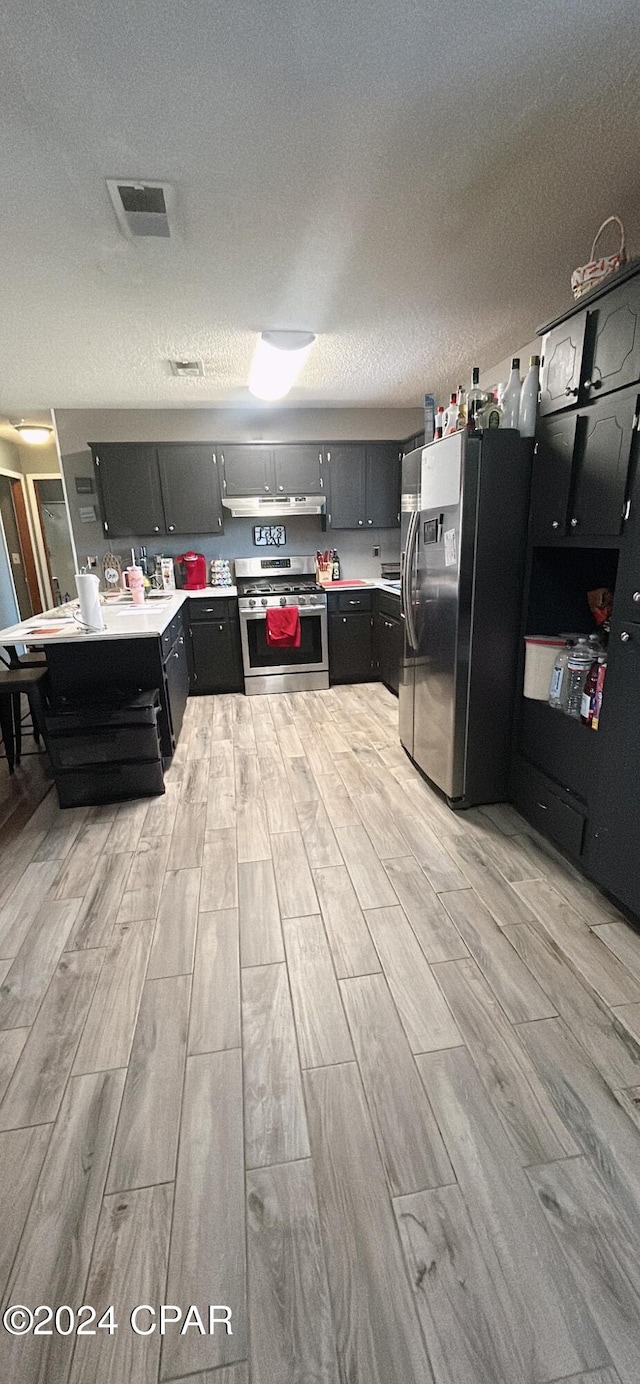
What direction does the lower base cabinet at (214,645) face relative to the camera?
toward the camera

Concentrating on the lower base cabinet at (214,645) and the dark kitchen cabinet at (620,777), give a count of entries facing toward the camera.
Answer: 1

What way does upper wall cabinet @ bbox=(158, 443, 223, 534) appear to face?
toward the camera

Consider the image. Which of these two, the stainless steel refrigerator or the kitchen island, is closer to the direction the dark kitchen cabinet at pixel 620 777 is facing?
the kitchen island

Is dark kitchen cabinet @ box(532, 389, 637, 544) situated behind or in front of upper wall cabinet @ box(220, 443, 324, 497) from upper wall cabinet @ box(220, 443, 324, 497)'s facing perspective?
in front

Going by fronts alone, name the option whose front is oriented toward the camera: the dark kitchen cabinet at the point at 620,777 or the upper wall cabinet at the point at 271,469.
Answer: the upper wall cabinet

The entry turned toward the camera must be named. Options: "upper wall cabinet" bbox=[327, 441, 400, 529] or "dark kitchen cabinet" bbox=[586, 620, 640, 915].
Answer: the upper wall cabinet

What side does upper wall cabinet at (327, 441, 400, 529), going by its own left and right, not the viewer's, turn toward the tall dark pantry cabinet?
front

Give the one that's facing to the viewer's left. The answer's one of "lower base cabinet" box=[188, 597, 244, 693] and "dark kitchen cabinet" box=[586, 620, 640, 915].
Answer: the dark kitchen cabinet

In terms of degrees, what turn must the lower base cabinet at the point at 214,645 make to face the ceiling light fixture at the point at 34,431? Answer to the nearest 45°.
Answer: approximately 135° to its right

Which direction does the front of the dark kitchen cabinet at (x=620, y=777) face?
to the viewer's left

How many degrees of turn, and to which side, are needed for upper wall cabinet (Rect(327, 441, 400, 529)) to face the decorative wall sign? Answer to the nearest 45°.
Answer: approximately 90° to its right

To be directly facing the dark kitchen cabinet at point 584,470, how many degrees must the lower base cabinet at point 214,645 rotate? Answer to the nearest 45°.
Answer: approximately 45° to its left

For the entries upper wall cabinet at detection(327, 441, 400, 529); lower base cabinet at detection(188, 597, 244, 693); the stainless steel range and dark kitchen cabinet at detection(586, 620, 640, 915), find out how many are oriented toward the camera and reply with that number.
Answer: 3

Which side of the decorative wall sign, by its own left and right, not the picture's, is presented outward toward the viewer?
front

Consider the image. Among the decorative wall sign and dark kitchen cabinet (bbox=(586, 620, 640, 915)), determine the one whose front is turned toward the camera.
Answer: the decorative wall sign
